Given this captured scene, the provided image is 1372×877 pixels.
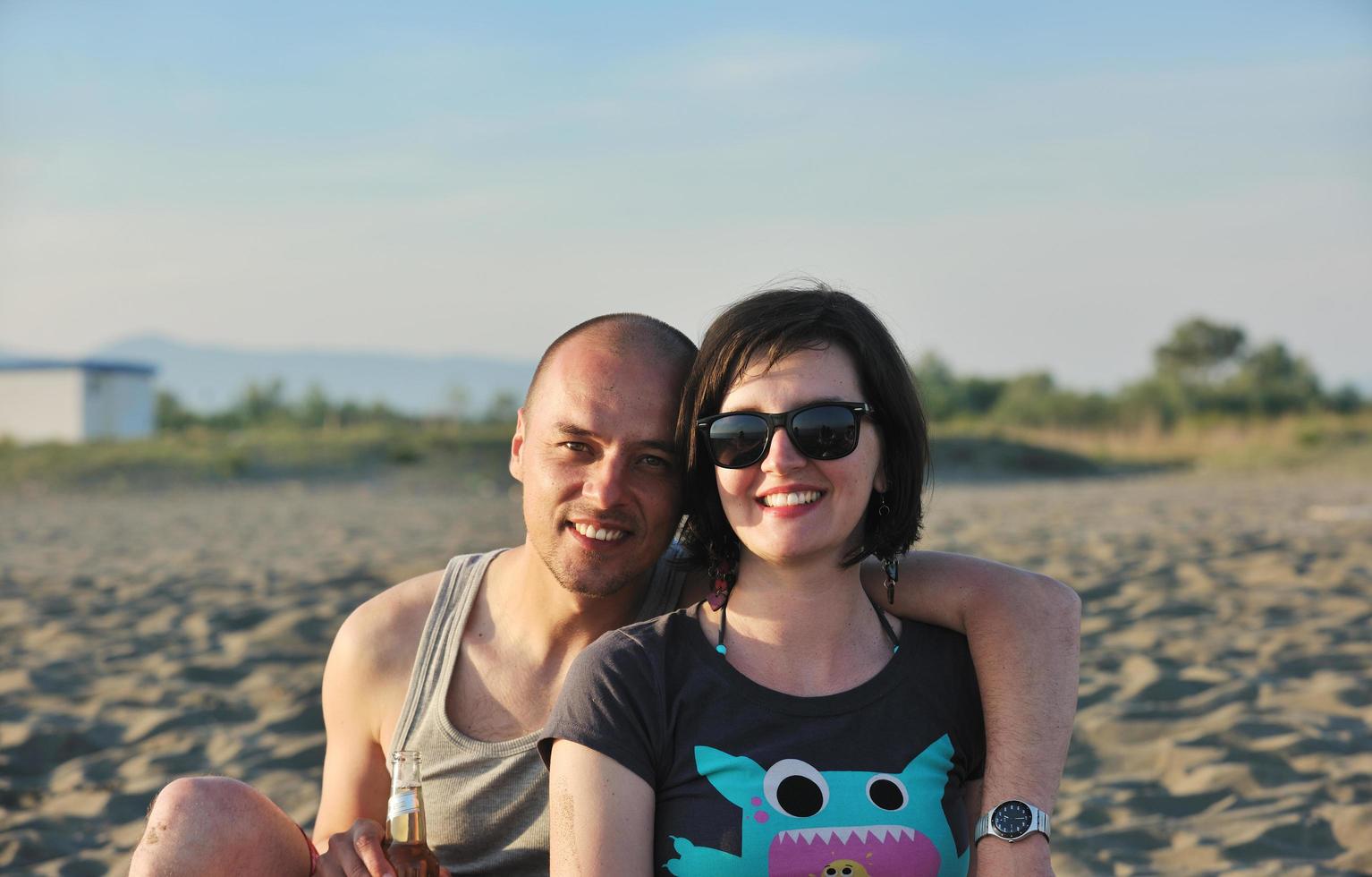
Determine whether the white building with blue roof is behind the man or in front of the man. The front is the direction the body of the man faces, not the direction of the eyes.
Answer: behind

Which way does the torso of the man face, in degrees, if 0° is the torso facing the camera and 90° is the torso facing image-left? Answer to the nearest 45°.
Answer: approximately 0°
